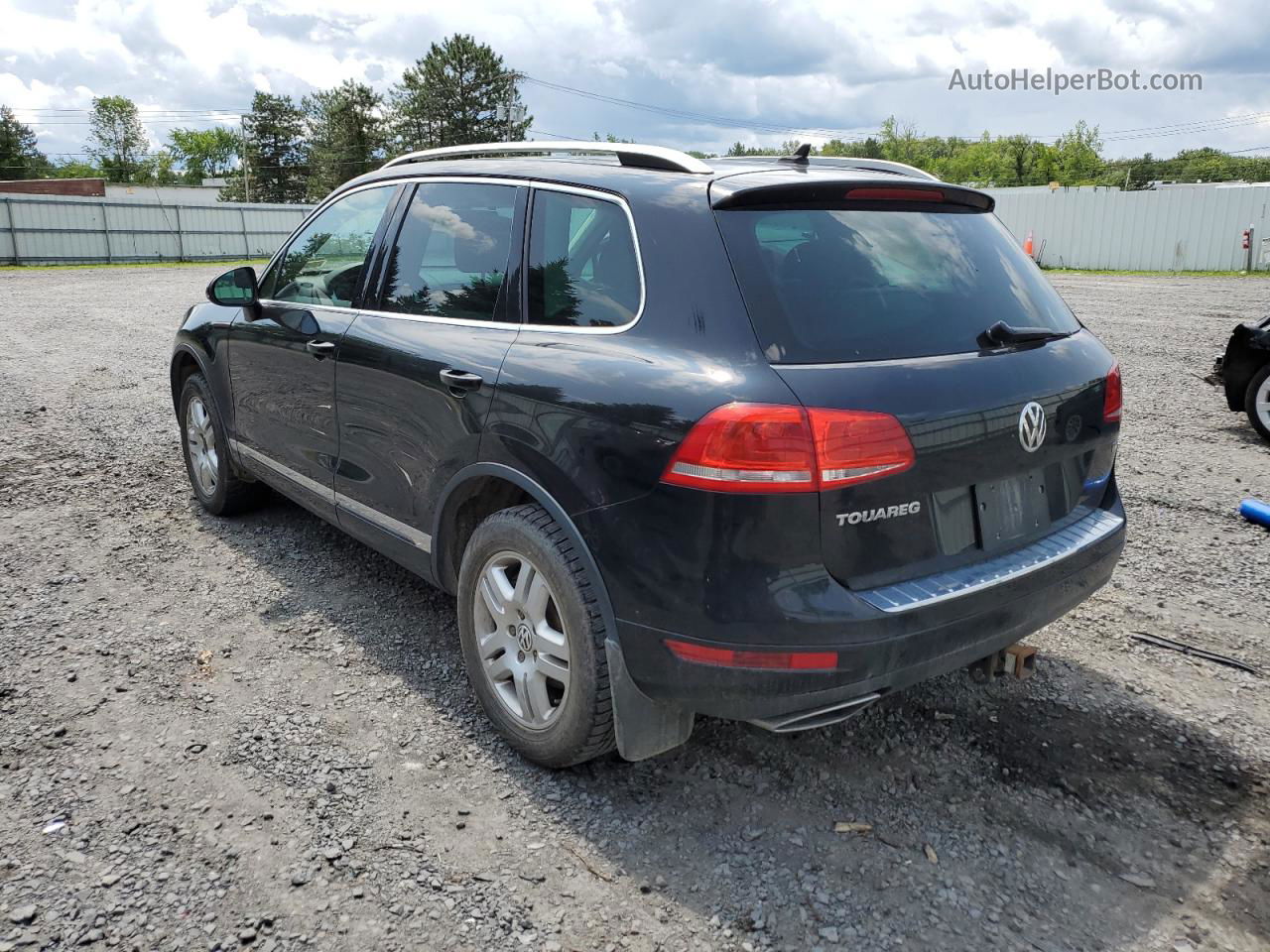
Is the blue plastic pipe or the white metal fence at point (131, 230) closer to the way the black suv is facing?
the white metal fence

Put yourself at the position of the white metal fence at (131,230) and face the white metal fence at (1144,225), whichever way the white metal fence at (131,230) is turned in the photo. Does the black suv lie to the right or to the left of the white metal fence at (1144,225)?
right

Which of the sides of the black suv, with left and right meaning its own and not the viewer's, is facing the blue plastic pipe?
right

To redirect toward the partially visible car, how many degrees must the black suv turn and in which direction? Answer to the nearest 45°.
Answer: approximately 90° to its right

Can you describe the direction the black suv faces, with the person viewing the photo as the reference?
facing away from the viewer and to the left of the viewer

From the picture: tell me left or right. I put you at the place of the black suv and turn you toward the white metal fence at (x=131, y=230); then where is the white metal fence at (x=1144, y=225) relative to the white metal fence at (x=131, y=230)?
right

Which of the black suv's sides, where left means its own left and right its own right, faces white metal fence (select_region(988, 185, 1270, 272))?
right

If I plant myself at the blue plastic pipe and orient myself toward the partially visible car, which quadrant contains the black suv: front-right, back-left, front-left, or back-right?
back-left
